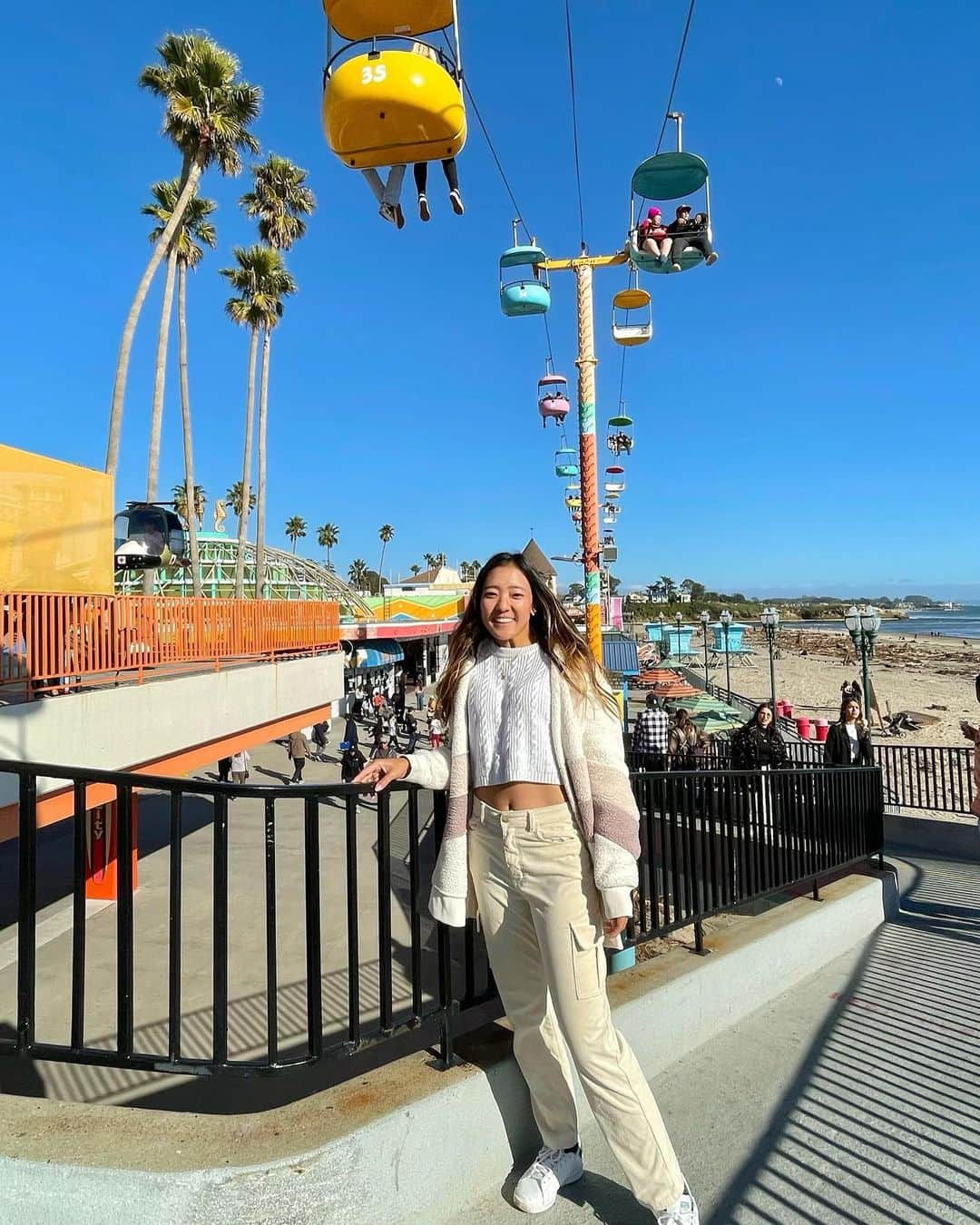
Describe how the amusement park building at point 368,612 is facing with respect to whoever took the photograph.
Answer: facing the viewer

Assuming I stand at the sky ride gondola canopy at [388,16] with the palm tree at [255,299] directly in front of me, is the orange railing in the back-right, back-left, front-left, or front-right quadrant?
front-left

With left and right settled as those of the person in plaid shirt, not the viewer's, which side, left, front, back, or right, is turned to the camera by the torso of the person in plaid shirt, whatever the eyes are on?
back

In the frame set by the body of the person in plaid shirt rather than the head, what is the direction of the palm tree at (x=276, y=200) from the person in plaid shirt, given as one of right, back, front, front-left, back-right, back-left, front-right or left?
front-left

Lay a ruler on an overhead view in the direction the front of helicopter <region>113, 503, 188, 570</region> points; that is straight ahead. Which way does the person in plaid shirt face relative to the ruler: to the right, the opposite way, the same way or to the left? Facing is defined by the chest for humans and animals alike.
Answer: the opposite way

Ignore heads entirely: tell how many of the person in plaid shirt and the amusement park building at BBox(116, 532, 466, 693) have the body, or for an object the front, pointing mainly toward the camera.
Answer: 1

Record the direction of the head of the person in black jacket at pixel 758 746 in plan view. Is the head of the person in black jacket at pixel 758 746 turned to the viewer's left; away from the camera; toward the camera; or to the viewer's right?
toward the camera

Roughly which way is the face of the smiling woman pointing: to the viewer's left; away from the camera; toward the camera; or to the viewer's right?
toward the camera

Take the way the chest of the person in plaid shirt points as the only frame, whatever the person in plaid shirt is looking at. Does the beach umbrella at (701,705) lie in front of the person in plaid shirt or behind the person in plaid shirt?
in front
